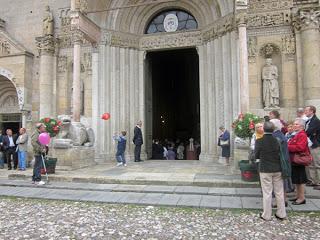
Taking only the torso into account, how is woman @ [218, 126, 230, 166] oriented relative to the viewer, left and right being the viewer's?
facing to the left of the viewer

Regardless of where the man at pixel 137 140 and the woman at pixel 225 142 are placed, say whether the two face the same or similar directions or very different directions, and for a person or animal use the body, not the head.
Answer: very different directions

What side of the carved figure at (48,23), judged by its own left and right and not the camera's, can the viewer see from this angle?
front

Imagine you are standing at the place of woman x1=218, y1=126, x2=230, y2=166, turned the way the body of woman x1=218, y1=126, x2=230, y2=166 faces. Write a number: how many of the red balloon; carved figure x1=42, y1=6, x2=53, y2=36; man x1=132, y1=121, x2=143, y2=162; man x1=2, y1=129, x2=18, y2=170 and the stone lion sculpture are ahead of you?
5

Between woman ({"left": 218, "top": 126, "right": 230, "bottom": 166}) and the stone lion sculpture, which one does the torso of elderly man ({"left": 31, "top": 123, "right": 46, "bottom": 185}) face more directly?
the woman

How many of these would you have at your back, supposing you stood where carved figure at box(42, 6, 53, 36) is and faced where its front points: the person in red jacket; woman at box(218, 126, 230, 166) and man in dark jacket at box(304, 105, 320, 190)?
0

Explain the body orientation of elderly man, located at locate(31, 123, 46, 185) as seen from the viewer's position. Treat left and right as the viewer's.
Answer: facing to the right of the viewer

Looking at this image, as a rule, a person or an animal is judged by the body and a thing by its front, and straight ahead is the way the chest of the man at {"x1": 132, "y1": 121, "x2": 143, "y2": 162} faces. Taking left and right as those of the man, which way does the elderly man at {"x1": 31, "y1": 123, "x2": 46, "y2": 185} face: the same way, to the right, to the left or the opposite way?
the same way
